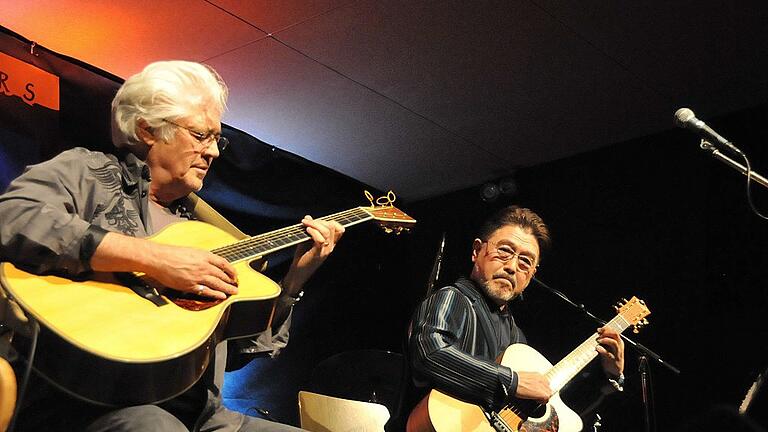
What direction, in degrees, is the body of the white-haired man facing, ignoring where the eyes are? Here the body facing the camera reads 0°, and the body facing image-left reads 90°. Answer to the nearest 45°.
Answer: approximately 315°

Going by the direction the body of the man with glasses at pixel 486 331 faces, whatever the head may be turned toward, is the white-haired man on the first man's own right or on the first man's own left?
on the first man's own right

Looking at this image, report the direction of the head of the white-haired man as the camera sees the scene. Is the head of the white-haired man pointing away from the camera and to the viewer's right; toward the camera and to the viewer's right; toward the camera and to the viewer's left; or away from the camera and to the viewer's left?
toward the camera and to the viewer's right

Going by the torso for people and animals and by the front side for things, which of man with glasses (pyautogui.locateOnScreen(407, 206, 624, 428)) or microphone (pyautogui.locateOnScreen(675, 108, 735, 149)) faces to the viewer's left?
the microphone

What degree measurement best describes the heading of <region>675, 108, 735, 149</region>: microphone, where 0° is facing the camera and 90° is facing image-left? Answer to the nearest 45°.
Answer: approximately 90°

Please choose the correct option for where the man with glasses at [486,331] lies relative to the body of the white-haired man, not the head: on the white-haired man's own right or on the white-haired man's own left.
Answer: on the white-haired man's own left

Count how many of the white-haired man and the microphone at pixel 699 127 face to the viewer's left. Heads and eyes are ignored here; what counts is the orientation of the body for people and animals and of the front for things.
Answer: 1
